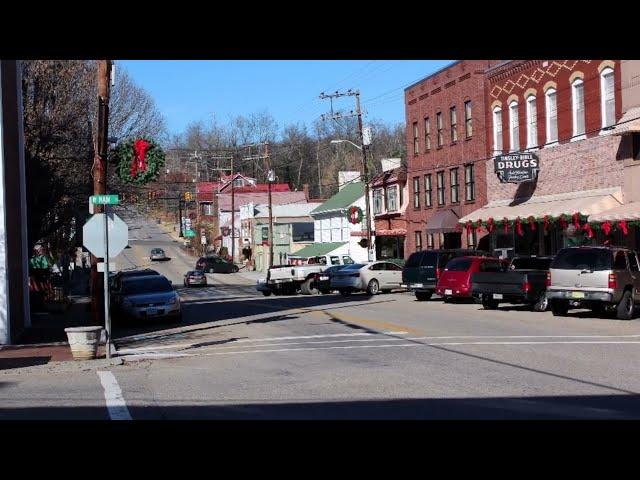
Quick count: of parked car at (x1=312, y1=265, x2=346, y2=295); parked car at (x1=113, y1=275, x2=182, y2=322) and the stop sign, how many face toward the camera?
1

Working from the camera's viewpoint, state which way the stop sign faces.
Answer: facing away from the viewer

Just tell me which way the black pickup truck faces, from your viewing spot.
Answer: facing away from the viewer and to the right of the viewer

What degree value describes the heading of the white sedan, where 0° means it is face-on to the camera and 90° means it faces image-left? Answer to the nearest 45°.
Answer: approximately 225°

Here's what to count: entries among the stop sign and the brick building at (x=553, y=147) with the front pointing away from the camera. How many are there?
1

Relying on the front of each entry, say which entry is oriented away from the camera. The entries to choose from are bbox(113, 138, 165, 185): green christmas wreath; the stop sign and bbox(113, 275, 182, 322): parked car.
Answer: the stop sign

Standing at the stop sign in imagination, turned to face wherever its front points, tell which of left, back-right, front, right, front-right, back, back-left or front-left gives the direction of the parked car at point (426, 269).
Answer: front-right

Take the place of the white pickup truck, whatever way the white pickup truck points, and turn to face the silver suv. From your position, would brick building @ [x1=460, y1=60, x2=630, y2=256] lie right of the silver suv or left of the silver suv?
left

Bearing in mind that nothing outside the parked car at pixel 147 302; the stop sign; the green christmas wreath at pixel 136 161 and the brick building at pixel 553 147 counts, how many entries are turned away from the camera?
1

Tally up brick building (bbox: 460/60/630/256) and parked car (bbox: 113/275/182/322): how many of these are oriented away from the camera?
0

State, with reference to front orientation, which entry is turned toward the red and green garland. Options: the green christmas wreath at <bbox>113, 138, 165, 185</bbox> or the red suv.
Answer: the red suv

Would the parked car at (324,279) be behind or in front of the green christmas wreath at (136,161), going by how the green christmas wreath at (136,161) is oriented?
behind

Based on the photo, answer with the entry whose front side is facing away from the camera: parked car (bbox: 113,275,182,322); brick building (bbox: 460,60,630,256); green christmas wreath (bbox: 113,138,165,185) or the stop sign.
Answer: the stop sign

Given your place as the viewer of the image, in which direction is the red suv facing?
facing away from the viewer and to the right of the viewer

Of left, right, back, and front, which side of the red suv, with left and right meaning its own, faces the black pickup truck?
right

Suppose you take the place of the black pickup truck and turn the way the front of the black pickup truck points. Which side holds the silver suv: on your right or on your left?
on your right
